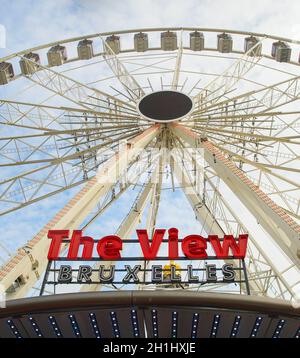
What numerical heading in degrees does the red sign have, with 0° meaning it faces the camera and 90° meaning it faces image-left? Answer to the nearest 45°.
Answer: approximately 0°
